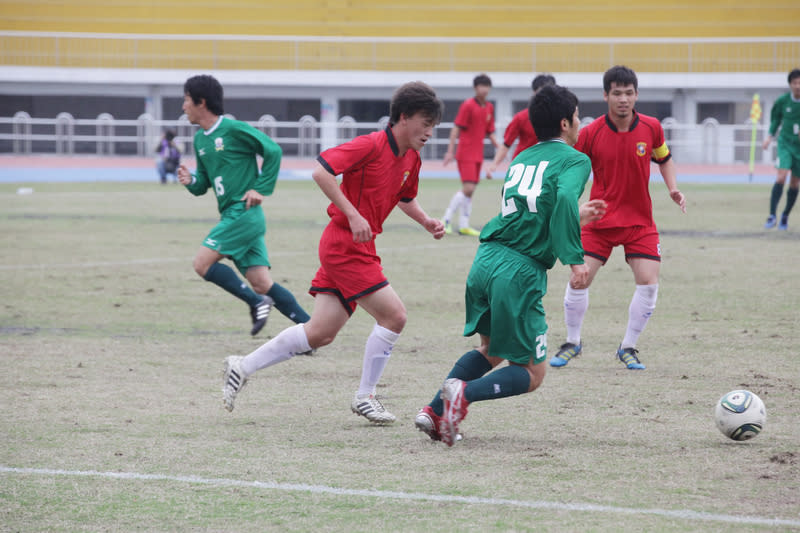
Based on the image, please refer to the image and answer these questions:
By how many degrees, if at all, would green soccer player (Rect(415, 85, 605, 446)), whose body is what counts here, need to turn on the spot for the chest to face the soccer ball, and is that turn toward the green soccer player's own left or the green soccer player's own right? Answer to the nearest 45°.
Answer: approximately 45° to the green soccer player's own right

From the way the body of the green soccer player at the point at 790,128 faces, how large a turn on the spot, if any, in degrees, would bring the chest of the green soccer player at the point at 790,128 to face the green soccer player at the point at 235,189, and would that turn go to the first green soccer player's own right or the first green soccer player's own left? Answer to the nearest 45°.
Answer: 0° — they already face them

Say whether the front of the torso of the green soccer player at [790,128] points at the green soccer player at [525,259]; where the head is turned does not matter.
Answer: yes

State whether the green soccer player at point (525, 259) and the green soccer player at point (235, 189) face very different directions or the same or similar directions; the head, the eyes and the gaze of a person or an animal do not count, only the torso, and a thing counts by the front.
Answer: very different directions
